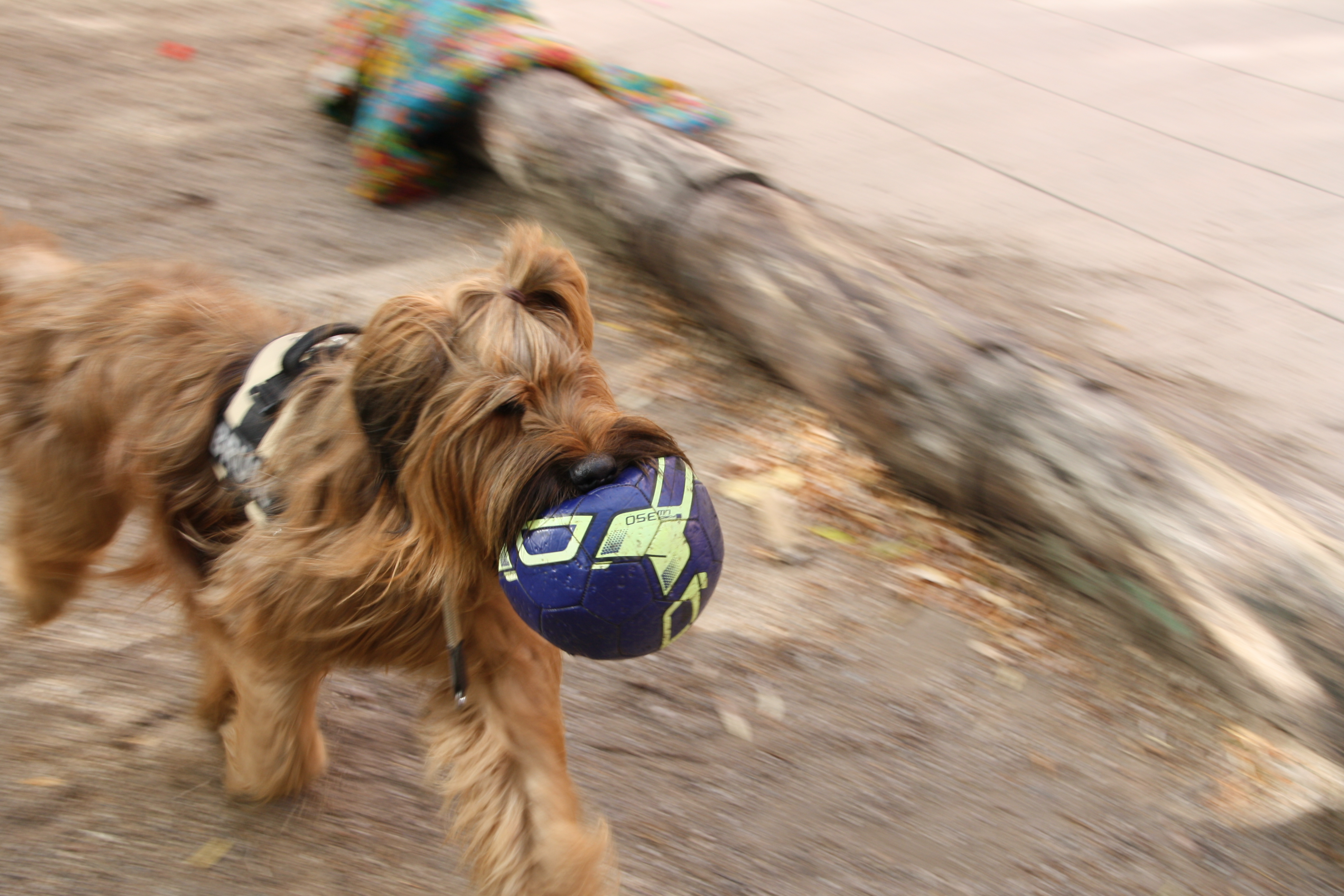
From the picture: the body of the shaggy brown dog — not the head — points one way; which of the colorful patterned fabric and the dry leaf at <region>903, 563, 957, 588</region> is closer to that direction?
the dry leaf

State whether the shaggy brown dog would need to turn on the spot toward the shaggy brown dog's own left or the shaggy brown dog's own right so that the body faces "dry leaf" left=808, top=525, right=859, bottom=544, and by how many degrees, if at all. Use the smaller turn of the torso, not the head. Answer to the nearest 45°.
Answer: approximately 90° to the shaggy brown dog's own left

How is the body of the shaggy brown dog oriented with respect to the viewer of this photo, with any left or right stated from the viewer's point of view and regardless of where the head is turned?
facing the viewer and to the right of the viewer

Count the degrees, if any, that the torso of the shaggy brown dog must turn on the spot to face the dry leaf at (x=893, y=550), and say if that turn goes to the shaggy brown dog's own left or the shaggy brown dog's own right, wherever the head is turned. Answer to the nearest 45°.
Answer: approximately 90° to the shaggy brown dog's own left

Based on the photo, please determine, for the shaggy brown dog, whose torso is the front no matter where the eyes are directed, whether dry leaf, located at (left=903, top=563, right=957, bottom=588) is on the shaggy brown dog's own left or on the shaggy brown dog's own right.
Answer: on the shaggy brown dog's own left

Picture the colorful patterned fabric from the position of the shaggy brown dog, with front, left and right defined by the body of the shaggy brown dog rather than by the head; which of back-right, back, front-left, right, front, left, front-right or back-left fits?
back-left

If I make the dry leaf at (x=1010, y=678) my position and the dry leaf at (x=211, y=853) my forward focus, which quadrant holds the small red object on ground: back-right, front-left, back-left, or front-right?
front-right

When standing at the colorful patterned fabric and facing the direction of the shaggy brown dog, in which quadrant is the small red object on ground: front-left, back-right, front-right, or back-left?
back-right

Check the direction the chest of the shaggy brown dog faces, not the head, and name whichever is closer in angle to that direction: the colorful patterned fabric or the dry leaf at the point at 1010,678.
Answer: the dry leaf

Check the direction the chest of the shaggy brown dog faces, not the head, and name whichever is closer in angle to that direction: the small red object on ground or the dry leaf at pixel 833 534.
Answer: the dry leaf
